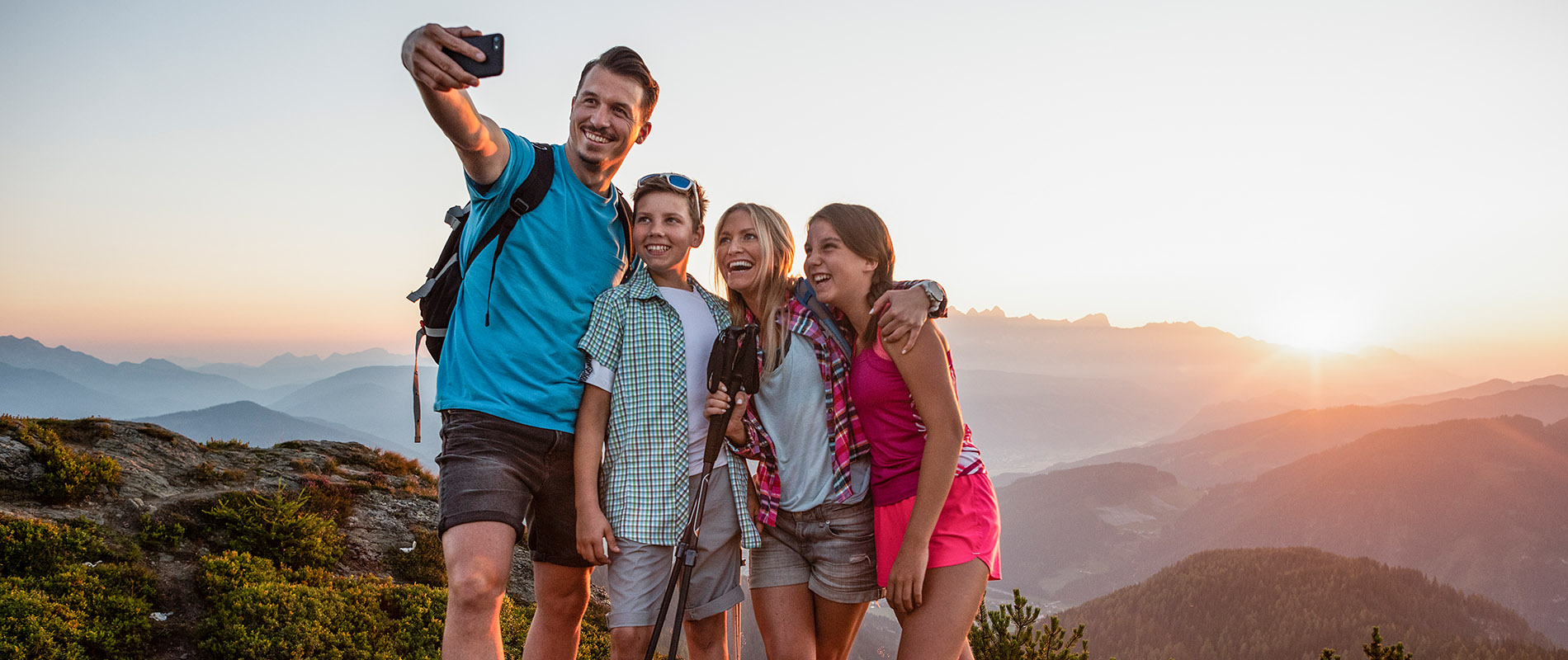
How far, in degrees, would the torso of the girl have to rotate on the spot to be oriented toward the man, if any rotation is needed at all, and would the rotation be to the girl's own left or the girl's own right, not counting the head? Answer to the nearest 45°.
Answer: approximately 45° to the girl's own right

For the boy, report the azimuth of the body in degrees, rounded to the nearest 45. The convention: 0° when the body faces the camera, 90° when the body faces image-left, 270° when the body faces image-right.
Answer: approximately 315°

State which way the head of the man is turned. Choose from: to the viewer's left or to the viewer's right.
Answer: to the viewer's left
